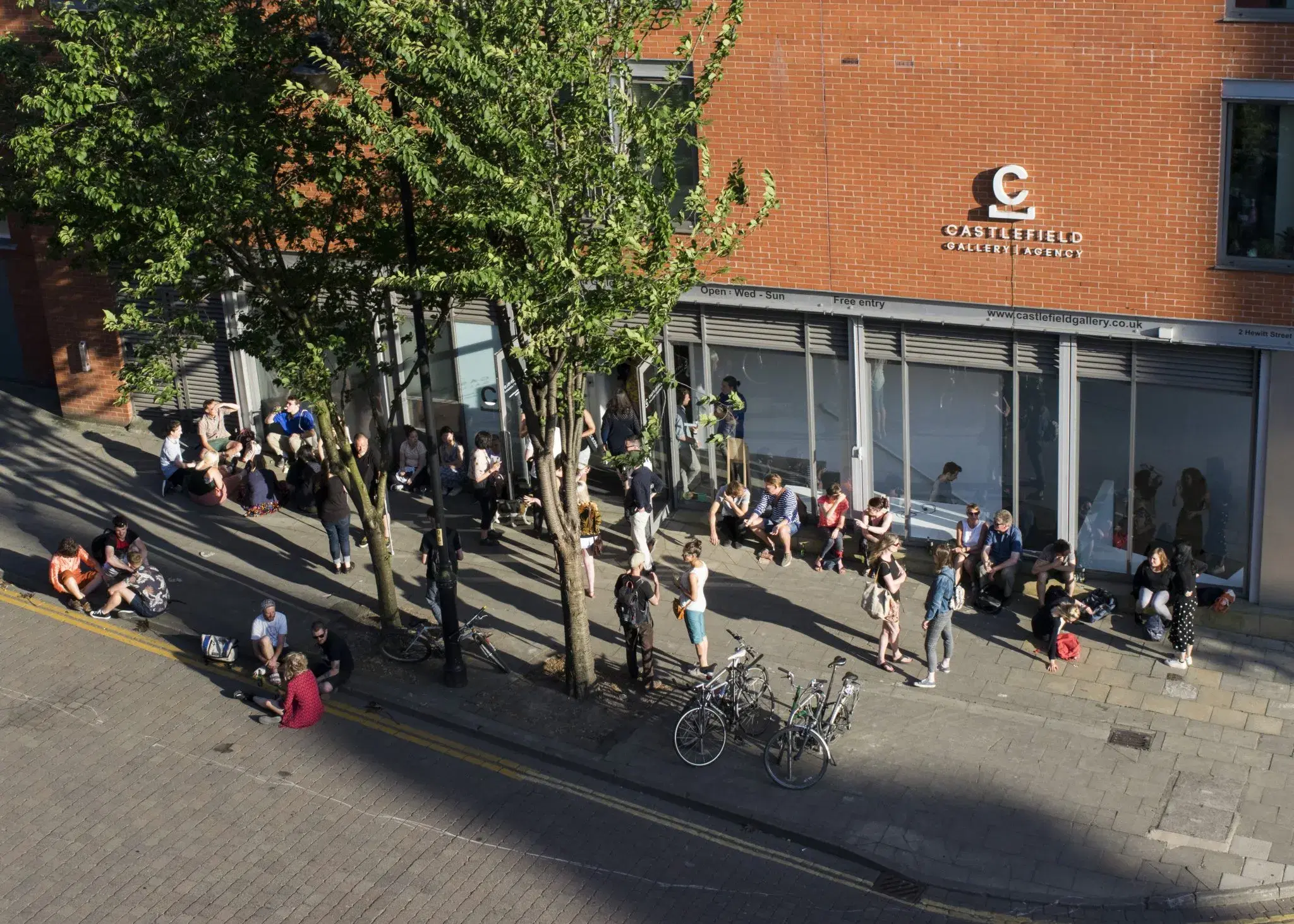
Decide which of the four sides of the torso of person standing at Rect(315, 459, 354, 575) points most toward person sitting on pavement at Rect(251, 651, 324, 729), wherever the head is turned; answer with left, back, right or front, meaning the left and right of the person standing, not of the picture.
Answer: back

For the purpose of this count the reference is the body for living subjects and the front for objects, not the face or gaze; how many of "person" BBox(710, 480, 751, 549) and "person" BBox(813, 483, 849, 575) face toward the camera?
2

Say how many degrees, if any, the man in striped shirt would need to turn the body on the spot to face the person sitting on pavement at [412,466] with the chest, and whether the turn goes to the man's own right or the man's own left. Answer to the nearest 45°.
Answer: approximately 90° to the man's own right

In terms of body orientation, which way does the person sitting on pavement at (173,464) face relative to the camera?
to the viewer's right

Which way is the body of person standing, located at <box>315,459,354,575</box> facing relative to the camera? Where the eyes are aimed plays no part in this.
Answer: away from the camera

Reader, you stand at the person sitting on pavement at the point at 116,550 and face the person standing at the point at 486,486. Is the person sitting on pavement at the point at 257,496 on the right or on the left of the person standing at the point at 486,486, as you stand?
left
